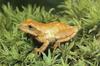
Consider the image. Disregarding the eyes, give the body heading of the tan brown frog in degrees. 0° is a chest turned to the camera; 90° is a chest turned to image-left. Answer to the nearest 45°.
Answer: approximately 90°
